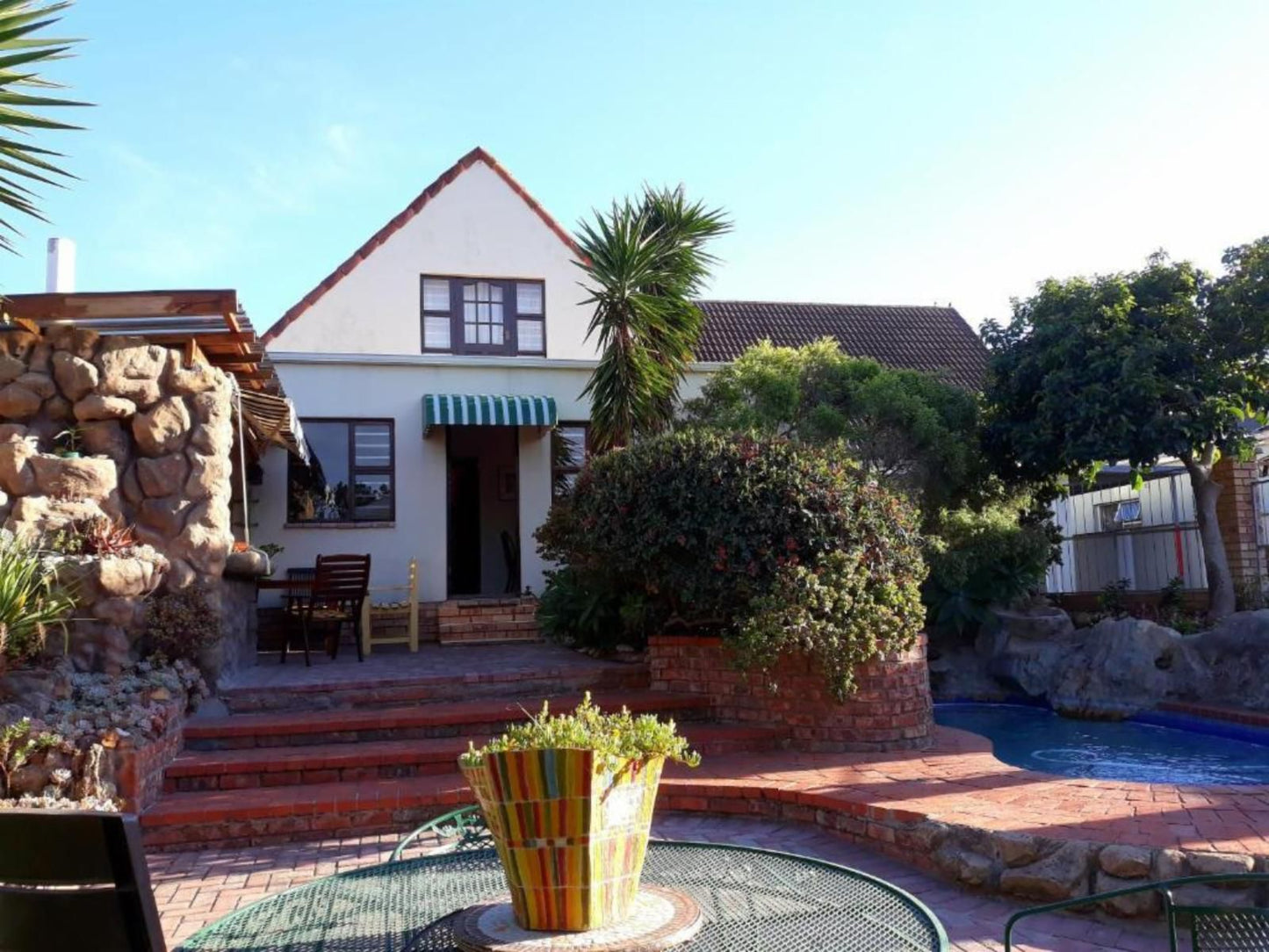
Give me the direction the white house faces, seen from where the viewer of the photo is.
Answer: facing the viewer

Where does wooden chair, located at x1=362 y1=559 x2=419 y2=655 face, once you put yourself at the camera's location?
facing to the left of the viewer

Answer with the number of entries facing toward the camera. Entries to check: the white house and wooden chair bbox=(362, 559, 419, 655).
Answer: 1

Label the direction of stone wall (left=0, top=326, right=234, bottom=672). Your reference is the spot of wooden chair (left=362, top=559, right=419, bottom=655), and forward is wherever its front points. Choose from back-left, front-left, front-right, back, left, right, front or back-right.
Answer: front-left

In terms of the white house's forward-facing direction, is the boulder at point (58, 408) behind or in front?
in front

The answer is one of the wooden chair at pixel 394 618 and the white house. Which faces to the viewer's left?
the wooden chair

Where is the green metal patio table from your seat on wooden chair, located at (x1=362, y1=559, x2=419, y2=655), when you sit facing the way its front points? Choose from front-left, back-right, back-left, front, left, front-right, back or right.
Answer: left

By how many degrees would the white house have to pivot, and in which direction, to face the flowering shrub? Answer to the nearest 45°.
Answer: approximately 45° to its left

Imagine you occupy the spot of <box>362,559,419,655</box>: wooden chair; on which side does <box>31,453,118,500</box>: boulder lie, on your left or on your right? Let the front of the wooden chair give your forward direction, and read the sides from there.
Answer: on your left

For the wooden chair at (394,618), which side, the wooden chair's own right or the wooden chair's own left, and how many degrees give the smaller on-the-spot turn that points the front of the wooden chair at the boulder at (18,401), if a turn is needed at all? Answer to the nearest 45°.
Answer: approximately 45° to the wooden chair's own left

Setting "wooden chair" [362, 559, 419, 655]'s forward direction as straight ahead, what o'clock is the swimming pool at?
The swimming pool is roughly at 7 o'clock from the wooden chair.

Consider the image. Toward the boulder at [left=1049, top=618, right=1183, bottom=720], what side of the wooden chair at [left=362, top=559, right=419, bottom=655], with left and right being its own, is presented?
back

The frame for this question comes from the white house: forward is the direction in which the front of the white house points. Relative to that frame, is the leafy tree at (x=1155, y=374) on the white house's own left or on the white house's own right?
on the white house's own left

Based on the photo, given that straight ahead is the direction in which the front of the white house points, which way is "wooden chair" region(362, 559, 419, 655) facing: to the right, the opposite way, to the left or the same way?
to the right

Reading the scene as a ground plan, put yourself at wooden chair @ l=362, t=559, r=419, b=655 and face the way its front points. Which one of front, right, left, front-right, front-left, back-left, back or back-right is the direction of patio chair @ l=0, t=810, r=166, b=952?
left

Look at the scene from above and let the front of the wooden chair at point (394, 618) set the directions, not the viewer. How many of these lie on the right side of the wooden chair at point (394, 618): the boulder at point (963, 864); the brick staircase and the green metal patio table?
0
